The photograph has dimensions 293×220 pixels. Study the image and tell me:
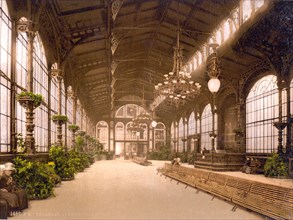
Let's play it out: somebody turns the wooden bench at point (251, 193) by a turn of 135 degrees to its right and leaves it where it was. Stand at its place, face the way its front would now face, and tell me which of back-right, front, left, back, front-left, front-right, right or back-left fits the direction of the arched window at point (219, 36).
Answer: front

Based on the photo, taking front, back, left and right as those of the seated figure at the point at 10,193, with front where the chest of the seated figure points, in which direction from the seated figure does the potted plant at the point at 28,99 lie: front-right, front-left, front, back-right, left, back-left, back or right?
back-left

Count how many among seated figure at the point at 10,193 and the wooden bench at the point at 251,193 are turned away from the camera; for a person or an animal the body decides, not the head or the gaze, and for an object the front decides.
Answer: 0

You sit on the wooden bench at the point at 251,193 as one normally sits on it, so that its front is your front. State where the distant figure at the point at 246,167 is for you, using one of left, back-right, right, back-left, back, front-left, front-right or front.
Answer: back-right

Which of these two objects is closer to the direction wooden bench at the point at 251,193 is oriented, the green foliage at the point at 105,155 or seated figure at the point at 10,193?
the seated figure

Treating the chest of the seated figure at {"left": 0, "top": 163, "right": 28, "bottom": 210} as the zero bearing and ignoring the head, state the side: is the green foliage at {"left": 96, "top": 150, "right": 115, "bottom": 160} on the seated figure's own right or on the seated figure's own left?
on the seated figure's own left

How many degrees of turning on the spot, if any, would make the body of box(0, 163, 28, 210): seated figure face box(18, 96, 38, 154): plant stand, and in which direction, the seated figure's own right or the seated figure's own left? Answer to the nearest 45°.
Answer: approximately 135° to the seated figure's own left

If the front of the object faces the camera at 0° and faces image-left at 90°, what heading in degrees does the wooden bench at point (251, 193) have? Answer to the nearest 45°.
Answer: approximately 45°

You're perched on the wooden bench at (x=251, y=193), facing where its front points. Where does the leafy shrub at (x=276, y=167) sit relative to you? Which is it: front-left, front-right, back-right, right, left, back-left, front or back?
back-right

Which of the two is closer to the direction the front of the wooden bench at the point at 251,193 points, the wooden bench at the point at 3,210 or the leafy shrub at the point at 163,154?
the wooden bench
